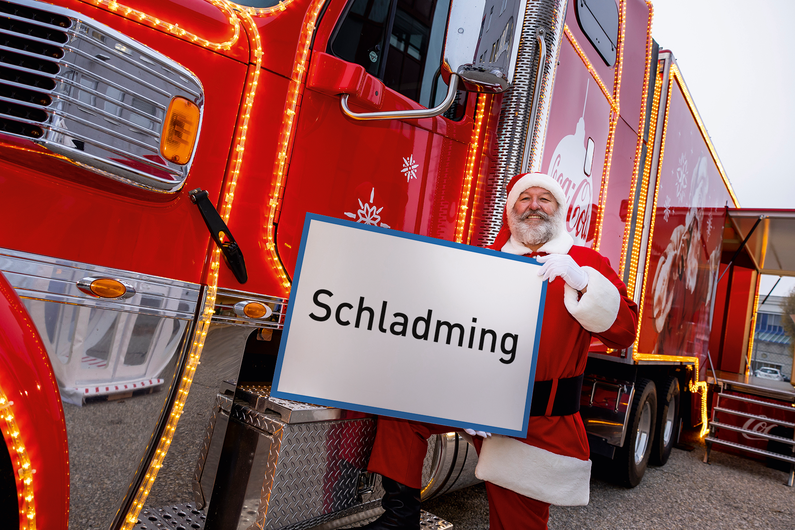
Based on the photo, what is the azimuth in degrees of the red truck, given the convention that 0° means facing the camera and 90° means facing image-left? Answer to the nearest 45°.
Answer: approximately 45°
